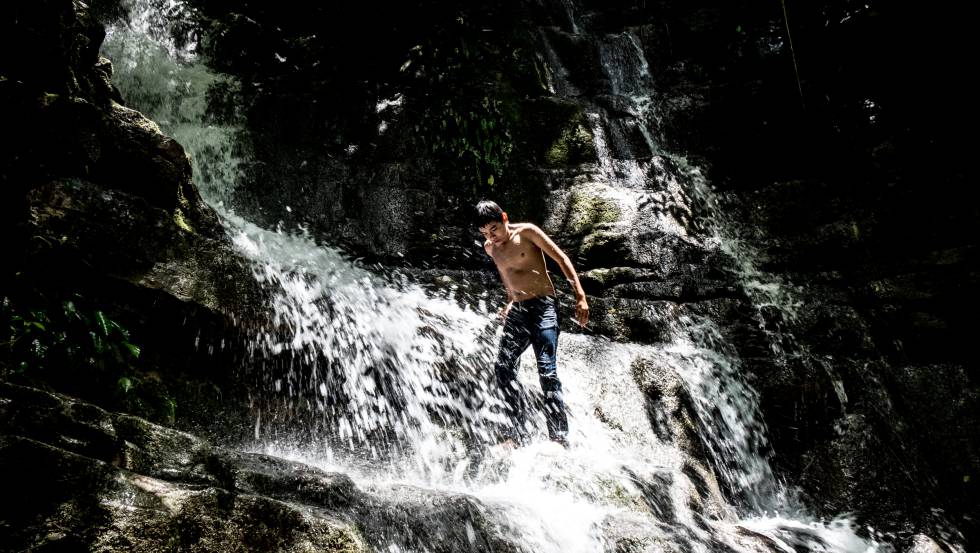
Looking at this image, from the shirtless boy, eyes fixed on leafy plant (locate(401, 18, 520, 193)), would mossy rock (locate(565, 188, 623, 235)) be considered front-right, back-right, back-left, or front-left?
front-right

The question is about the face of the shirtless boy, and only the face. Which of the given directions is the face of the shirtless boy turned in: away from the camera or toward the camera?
toward the camera

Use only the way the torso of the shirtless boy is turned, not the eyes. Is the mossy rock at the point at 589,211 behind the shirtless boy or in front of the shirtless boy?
behind

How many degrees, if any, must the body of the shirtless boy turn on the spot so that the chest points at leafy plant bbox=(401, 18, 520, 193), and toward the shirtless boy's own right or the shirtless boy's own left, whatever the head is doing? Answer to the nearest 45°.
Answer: approximately 135° to the shirtless boy's own right

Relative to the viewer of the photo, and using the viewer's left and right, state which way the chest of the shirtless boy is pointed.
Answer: facing the viewer and to the left of the viewer
